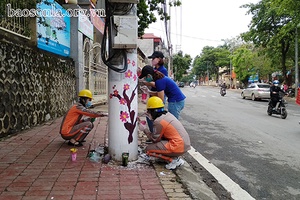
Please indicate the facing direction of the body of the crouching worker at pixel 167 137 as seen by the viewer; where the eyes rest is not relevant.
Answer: to the viewer's left

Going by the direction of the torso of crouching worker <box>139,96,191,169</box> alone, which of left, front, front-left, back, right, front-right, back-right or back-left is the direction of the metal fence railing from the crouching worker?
front-right

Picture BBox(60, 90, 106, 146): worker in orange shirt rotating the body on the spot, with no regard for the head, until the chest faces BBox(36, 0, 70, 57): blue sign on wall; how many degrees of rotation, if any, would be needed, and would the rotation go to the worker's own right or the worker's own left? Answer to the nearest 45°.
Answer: approximately 90° to the worker's own left

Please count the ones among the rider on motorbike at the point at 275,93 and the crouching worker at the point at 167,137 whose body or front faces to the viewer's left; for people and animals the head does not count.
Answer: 1

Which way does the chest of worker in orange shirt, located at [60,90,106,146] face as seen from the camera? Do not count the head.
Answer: to the viewer's right

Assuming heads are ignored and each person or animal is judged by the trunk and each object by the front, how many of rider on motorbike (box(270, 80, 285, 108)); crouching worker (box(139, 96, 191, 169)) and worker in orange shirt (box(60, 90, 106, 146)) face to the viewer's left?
1

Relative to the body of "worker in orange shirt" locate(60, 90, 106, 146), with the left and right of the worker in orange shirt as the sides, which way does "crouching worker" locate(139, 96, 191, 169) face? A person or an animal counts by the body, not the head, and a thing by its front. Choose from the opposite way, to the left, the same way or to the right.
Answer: the opposite way

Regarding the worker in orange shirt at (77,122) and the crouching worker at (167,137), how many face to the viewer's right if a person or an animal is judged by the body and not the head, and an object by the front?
1
